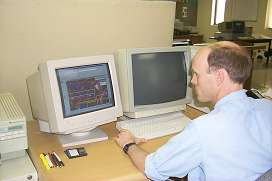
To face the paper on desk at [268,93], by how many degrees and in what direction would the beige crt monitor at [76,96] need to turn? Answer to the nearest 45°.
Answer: approximately 45° to its left

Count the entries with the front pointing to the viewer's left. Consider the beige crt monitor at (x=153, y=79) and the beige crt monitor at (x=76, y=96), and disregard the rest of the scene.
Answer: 0

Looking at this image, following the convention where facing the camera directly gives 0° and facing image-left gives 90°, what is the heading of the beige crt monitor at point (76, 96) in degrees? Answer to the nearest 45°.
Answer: approximately 315°

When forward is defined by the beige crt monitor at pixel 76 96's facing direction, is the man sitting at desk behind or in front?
in front

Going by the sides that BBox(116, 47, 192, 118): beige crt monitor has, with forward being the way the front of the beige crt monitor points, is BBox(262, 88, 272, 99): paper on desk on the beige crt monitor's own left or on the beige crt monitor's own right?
on the beige crt monitor's own left

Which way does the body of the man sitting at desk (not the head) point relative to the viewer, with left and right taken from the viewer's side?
facing away from the viewer and to the left of the viewer

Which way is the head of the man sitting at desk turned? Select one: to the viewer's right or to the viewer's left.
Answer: to the viewer's left
